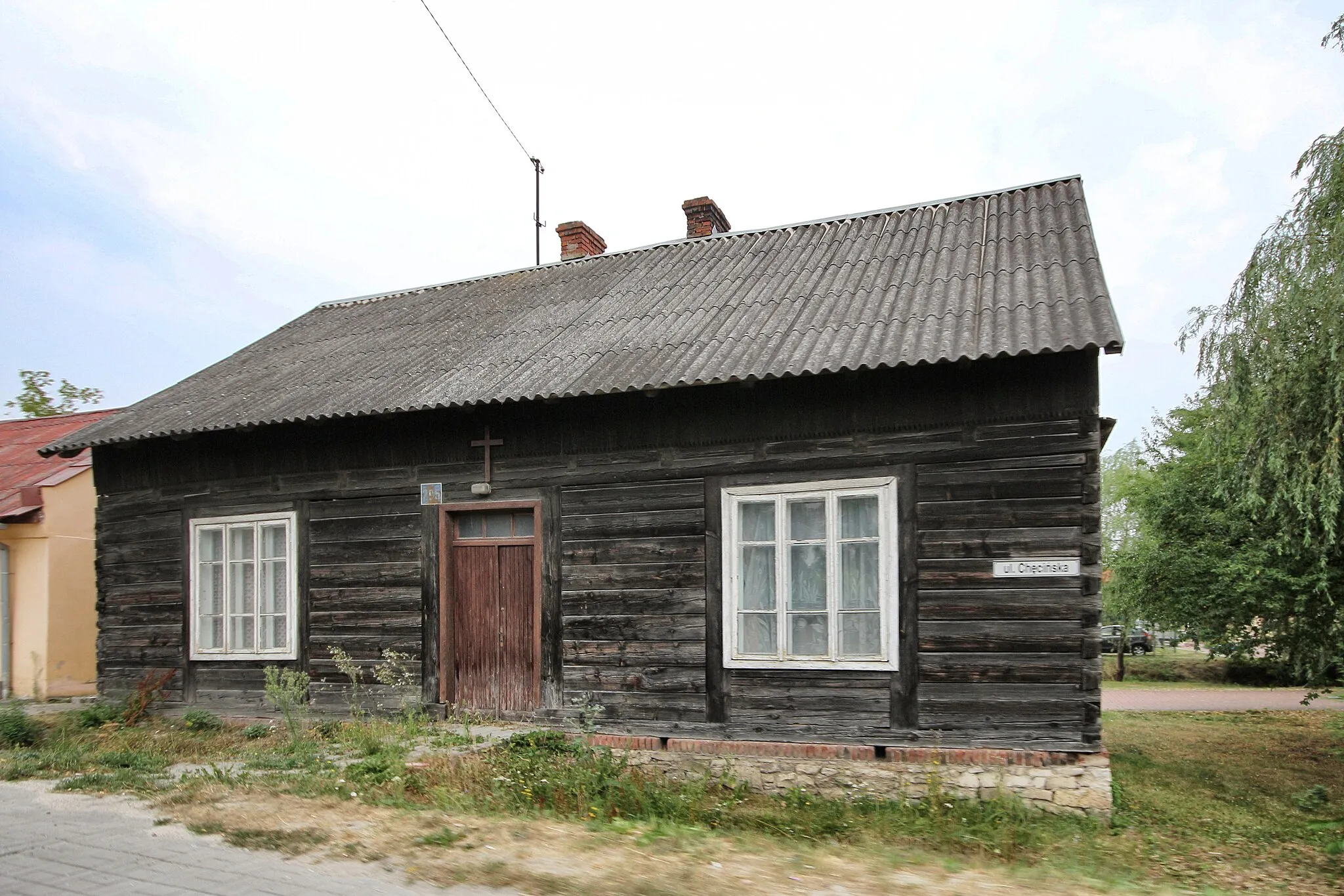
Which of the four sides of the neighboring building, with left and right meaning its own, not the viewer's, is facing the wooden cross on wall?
left

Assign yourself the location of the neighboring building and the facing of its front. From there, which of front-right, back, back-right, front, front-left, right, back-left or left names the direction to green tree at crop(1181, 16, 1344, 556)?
left

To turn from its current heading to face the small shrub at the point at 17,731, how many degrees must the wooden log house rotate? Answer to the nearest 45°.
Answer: approximately 45° to its right

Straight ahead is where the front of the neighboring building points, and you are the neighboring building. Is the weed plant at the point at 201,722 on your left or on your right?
on your left

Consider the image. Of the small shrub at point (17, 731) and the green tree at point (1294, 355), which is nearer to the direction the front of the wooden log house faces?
the small shrub

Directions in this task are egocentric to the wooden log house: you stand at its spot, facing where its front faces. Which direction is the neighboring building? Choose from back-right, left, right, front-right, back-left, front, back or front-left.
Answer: right

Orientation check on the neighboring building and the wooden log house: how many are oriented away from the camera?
0

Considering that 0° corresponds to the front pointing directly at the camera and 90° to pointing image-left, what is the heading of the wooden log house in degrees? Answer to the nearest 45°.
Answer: approximately 45°
